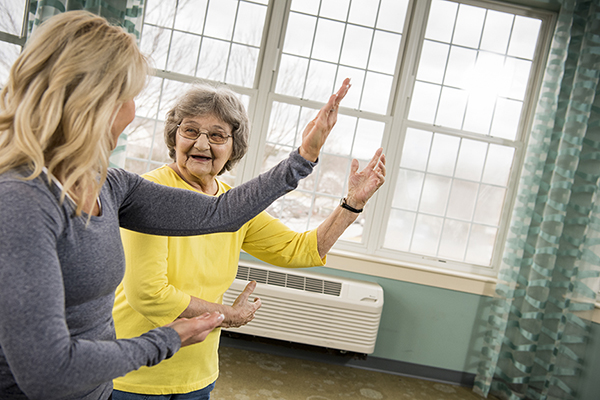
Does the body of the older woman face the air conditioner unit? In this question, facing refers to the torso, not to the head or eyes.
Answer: no

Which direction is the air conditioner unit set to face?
toward the camera

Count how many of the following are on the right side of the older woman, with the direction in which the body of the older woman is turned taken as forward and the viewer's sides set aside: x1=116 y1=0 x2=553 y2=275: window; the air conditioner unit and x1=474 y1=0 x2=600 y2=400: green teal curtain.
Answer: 0

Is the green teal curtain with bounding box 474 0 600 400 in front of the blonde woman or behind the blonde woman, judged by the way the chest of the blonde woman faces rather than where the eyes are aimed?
in front

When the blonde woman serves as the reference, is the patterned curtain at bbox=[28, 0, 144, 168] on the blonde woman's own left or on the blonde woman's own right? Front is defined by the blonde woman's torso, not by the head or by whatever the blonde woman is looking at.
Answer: on the blonde woman's own left

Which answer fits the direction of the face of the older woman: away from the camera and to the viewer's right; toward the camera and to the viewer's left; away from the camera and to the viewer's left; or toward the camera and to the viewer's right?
toward the camera and to the viewer's left

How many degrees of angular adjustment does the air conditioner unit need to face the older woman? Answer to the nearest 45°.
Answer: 0° — it already faces them

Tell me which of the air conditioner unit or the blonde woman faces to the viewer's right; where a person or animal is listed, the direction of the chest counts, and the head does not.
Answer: the blonde woman

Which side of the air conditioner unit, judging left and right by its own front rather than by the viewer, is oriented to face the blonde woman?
front

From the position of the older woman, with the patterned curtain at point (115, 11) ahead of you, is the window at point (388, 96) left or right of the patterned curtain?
right

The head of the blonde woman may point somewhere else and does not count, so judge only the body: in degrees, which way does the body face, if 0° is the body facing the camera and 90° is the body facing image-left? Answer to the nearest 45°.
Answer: approximately 270°

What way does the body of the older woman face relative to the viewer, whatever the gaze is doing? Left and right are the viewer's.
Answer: facing the viewer and to the right of the viewer

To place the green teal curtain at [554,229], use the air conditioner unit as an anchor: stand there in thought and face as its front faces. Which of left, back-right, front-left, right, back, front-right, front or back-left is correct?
left

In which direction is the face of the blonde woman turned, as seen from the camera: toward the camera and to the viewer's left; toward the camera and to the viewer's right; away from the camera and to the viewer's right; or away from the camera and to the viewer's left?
away from the camera and to the viewer's right

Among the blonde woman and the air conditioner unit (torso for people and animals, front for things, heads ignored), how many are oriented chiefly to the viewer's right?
1
